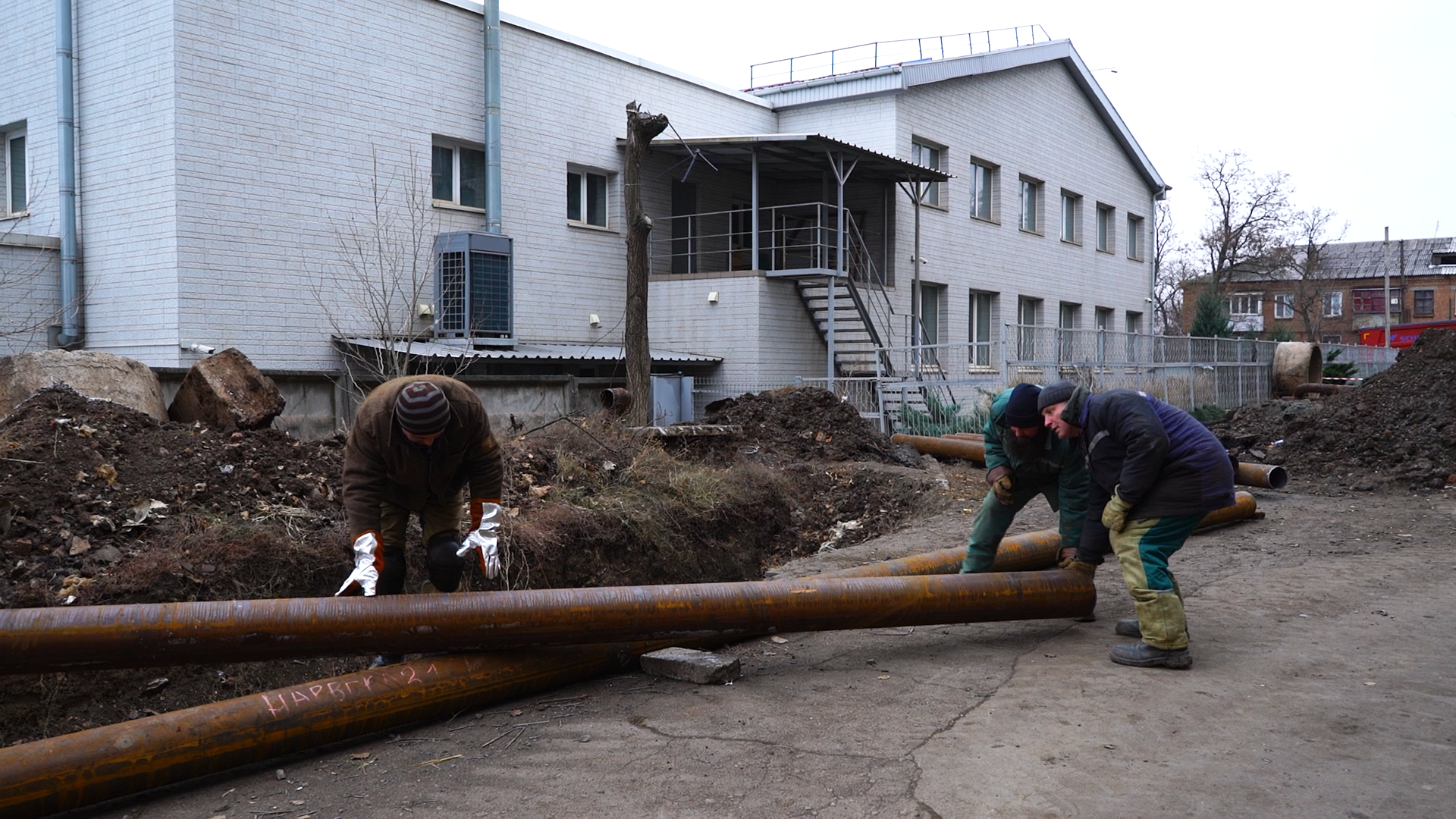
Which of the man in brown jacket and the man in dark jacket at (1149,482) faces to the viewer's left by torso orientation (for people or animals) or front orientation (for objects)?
the man in dark jacket

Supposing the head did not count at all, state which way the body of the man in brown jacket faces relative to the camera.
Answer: toward the camera

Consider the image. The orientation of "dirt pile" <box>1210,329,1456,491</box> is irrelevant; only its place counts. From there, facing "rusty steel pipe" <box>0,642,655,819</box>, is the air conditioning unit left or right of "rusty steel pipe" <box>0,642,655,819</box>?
right

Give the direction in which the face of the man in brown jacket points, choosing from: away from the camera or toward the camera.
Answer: toward the camera

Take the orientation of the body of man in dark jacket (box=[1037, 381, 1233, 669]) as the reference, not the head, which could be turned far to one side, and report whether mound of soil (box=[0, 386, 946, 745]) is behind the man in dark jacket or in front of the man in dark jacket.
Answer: in front

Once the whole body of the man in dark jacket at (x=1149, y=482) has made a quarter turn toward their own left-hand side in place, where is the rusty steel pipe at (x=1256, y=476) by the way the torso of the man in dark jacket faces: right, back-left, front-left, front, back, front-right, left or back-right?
back

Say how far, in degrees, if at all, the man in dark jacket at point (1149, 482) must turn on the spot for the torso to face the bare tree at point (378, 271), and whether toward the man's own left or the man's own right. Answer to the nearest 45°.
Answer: approximately 45° to the man's own right

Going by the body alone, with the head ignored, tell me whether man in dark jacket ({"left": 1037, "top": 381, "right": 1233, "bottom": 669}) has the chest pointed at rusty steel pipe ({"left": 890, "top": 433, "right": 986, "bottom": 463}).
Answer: no

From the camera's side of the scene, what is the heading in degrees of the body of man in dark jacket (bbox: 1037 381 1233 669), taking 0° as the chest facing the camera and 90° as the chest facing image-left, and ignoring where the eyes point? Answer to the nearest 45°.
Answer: approximately 90°

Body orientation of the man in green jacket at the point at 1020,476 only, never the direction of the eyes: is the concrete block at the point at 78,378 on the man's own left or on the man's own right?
on the man's own right

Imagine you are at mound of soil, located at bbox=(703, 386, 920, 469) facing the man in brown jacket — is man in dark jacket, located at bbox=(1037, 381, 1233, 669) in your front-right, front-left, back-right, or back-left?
front-left
